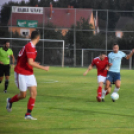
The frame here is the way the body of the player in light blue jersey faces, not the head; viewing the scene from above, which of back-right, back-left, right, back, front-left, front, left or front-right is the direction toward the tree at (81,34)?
back

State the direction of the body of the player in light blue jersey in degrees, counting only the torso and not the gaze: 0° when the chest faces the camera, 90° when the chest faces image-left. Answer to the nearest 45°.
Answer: approximately 0°
